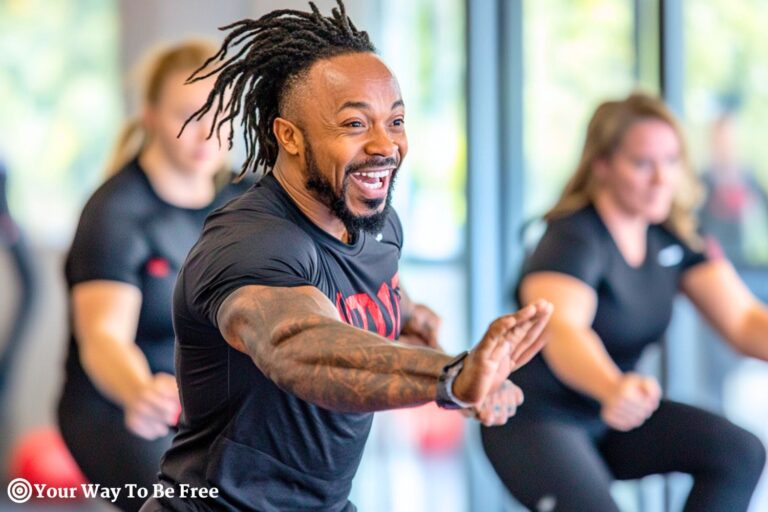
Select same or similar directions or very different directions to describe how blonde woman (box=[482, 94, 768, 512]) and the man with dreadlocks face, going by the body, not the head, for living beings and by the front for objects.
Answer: same or similar directions

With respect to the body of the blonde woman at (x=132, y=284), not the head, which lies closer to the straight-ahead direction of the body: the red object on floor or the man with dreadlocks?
the man with dreadlocks

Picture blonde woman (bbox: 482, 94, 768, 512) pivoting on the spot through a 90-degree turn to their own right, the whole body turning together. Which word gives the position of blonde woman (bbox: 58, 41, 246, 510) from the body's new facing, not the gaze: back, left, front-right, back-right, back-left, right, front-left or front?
front-right

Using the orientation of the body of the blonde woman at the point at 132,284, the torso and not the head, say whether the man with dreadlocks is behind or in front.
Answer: in front

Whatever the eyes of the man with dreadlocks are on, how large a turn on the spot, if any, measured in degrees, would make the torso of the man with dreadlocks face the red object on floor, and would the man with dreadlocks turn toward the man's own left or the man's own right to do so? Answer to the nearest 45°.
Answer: approximately 180°

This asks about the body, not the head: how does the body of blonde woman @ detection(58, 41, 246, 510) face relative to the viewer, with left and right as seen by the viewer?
facing the viewer and to the right of the viewer
